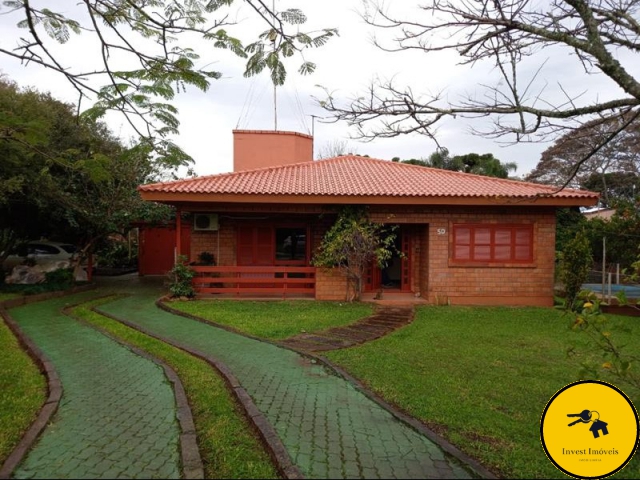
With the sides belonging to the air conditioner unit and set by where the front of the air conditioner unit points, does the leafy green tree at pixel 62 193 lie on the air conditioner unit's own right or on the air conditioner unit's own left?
on the air conditioner unit's own right

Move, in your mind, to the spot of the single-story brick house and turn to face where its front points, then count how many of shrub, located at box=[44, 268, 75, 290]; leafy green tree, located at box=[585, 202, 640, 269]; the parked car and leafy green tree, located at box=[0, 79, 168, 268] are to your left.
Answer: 1

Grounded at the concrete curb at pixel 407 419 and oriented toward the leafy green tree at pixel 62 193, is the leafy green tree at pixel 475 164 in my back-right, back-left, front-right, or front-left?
front-right

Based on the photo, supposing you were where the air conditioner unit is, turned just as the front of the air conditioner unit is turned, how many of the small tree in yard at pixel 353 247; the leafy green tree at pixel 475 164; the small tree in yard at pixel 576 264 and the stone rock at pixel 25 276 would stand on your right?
1

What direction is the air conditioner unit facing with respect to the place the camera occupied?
facing the viewer

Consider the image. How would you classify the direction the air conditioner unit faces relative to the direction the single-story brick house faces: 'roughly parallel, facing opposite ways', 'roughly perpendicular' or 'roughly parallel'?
roughly parallel

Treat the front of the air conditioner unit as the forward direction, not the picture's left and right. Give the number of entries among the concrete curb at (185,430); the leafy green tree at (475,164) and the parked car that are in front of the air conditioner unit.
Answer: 1

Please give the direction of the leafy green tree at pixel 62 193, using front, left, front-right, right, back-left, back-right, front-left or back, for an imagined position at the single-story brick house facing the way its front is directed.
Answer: right

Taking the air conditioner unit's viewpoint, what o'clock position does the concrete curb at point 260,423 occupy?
The concrete curb is roughly at 12 o'clock from the air conditioner unit.

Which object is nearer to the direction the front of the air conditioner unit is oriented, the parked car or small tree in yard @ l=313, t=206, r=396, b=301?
the small tree in yard

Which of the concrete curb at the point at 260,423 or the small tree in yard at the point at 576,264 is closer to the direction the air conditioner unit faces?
the concrete curb

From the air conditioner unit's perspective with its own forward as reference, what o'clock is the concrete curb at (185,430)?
The concrete curb is roughly at 12 o'clock from the air conditioner unit.

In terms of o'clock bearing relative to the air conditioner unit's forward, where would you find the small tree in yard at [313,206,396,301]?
The small tree in yard is roughly at 10 o'clock from the air conditioner unit.

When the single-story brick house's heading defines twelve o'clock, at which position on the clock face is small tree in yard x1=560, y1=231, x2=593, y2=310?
The small tree in yard is roughly at 9 o'clock from the single-story brick house.

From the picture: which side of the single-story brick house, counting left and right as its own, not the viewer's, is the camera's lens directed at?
front

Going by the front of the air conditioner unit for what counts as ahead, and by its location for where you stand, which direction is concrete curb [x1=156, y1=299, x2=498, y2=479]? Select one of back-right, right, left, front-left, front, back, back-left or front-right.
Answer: front

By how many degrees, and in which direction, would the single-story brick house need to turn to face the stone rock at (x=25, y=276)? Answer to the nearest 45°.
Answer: approximately 90° to its right
